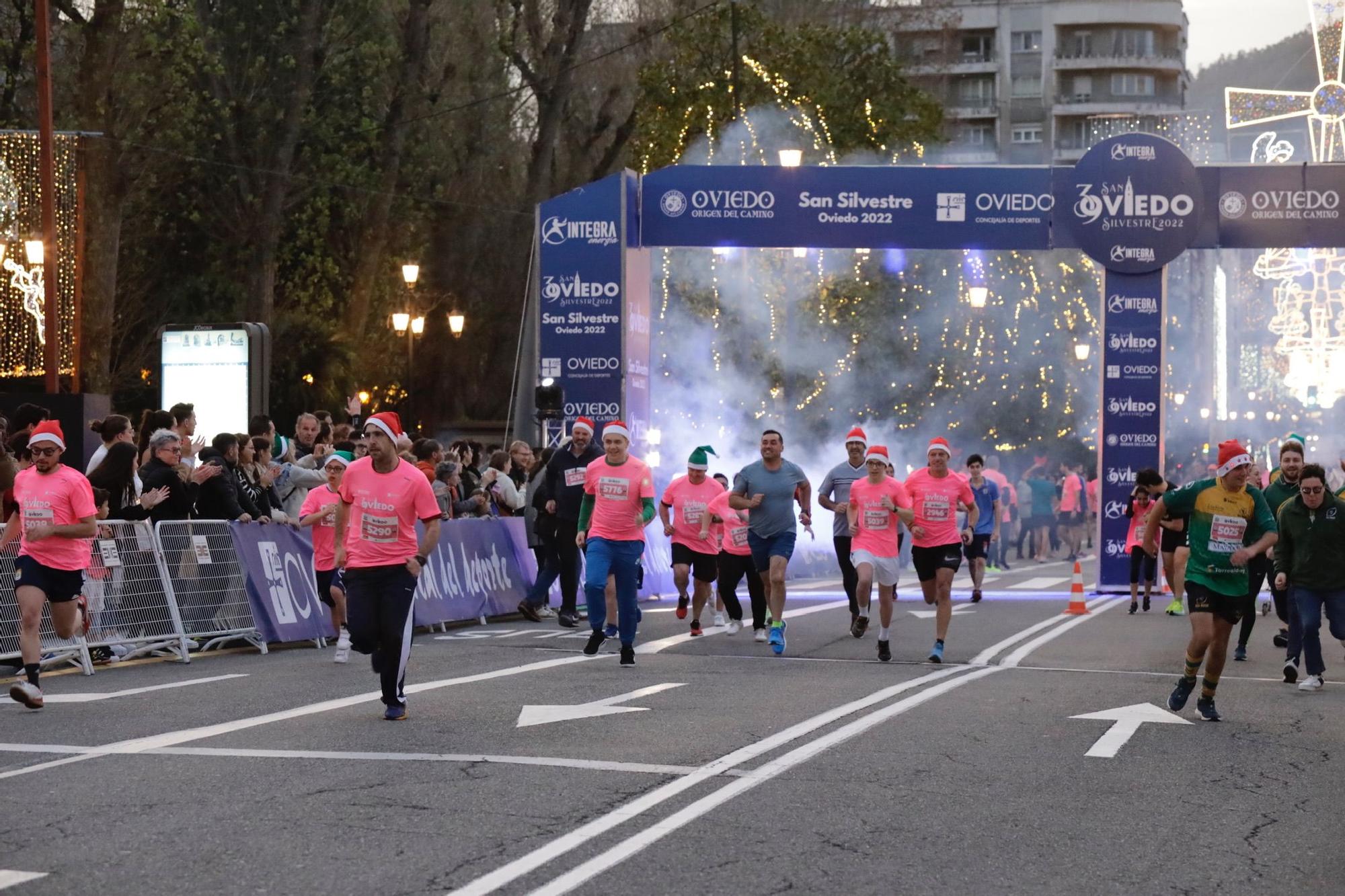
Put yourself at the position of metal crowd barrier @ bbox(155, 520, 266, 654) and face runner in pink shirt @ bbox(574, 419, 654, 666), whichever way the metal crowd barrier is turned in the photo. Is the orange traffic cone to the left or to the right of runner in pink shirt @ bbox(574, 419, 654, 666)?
left

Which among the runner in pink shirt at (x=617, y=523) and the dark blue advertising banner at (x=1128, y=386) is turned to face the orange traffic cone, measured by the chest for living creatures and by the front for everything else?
the dark blue advertising banner

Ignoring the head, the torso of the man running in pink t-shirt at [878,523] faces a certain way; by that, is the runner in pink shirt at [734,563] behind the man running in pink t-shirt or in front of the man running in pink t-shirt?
behind
